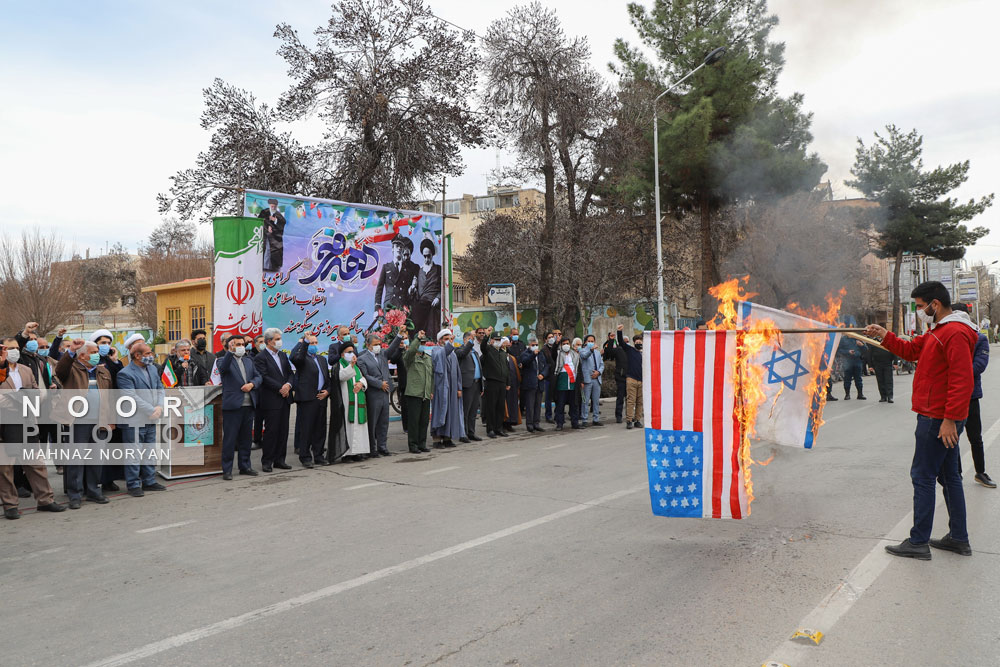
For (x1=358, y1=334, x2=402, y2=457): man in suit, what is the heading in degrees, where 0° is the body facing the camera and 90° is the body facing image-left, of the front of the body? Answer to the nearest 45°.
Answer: approximately 315°

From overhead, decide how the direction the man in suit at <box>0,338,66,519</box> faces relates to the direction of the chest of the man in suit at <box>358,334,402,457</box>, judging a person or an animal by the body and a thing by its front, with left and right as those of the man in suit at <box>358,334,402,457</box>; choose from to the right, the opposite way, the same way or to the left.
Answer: the same way

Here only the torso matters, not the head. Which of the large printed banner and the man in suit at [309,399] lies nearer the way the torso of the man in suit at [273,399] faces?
the man in suit

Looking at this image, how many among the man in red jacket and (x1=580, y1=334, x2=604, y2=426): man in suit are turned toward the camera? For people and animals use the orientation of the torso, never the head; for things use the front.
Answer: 1

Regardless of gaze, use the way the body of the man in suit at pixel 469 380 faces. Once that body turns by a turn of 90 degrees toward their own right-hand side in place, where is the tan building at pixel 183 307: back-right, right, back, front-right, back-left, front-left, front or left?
right

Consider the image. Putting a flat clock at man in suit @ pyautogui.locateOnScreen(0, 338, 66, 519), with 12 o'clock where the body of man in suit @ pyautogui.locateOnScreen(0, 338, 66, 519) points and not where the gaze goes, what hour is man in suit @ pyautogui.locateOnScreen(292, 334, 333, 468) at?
man in suit @ pyautogui.locateOnScreen(292, 334, 333, 468) is roughly at 10 o'clock from man in suit @ pyautogui.locateOnScreen(0, 338, 66, 519).

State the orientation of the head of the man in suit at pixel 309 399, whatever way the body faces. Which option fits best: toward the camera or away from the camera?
toward the camera

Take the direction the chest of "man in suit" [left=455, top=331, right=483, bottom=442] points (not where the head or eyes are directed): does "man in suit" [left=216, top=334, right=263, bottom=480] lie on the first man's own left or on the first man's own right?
on the first man's own right

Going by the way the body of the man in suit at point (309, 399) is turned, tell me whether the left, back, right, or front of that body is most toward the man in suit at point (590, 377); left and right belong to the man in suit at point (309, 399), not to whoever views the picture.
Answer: left

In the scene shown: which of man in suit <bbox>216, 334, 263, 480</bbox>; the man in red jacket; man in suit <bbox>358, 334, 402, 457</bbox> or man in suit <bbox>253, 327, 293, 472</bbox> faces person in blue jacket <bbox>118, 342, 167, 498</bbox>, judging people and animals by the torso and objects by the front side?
the man in red jacket

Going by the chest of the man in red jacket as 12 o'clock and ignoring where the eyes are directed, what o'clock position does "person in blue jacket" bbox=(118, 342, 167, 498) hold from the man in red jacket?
The person in blue jacket is roughly at 12 o'clock from the man in red jacket.

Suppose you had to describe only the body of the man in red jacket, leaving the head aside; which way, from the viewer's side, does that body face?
to the viewer's left

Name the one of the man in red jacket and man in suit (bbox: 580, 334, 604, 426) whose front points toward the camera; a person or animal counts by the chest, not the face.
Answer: the man in suit

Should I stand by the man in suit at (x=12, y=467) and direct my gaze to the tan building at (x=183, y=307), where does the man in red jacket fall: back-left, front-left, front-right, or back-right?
back-right

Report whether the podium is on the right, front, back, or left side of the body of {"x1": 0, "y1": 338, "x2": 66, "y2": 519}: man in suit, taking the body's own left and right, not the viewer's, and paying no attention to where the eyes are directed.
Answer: left

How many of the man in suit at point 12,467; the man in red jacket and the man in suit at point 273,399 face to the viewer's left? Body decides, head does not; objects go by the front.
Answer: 1

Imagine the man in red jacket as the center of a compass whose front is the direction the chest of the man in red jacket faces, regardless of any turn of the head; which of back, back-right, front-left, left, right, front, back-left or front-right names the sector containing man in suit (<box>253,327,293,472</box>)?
front

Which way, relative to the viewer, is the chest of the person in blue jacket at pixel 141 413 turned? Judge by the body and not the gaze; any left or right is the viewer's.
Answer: facing the viewer and to the right of the viewer
